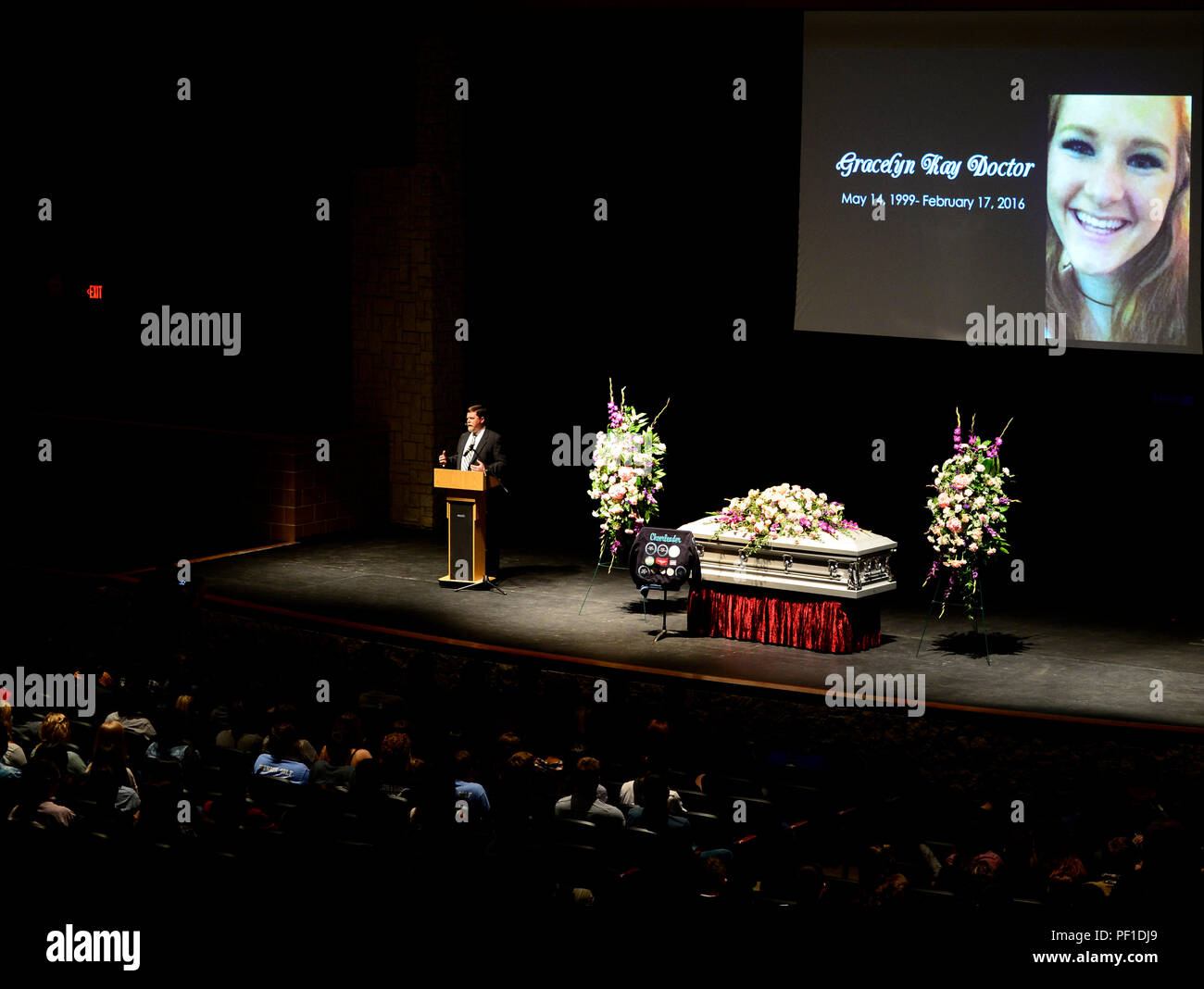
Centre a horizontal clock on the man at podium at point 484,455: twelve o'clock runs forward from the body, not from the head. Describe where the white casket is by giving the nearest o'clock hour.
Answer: The white casket is roughly at 9 o'clock from the man at podium.

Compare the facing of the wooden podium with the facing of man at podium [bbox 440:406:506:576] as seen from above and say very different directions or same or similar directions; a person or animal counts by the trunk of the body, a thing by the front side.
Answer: same or similar directions

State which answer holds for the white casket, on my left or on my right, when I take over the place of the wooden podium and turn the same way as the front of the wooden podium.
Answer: on my left

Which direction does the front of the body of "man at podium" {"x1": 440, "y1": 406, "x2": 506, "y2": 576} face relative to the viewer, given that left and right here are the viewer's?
facing the viewer and to the left of the viewer
